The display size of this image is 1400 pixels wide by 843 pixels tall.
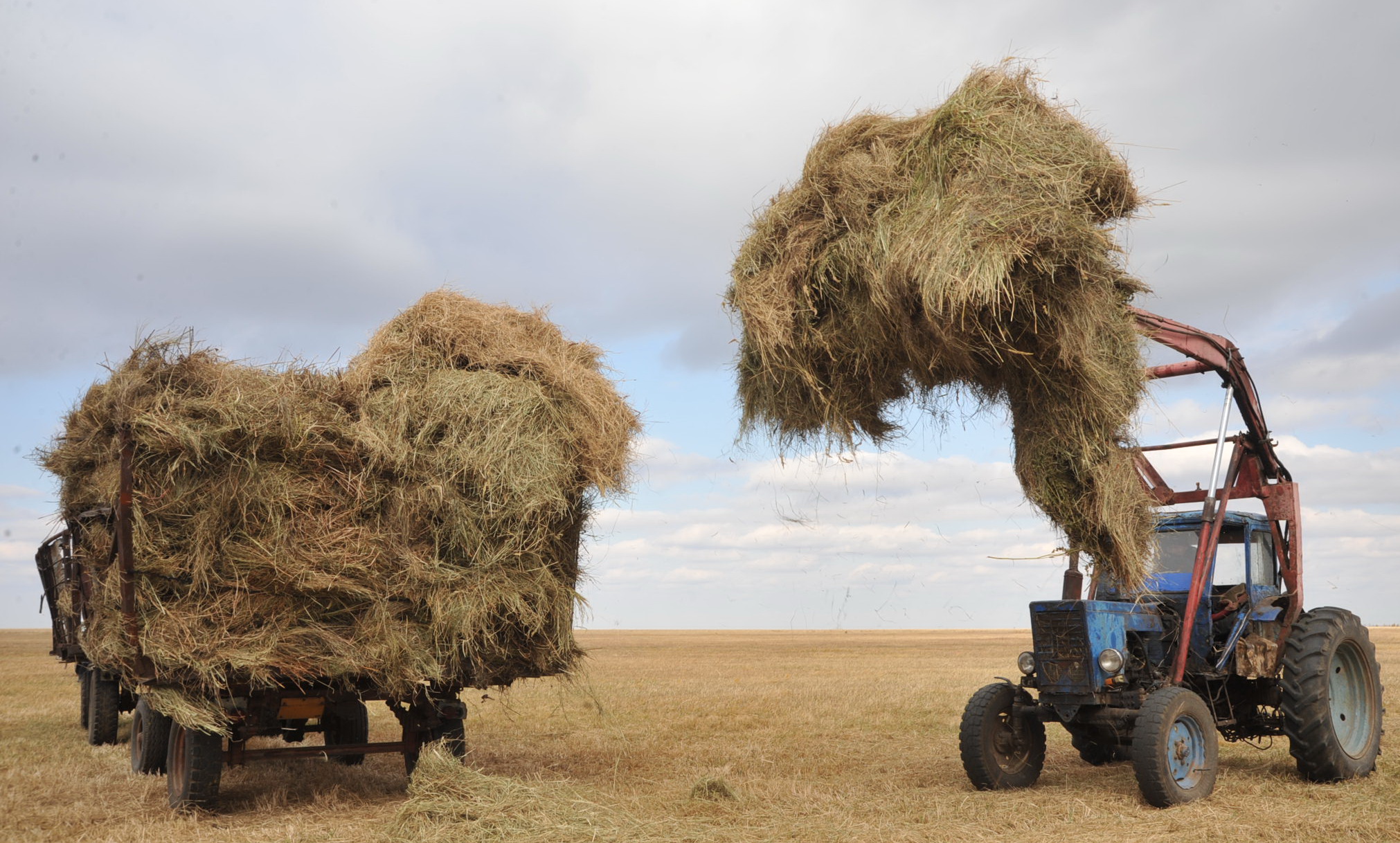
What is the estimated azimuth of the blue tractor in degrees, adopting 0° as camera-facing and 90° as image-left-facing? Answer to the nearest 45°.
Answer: approximately 45°

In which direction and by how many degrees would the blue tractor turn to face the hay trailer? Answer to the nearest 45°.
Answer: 0° — it already faces it

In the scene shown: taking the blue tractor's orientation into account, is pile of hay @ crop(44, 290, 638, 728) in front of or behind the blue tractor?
in front
